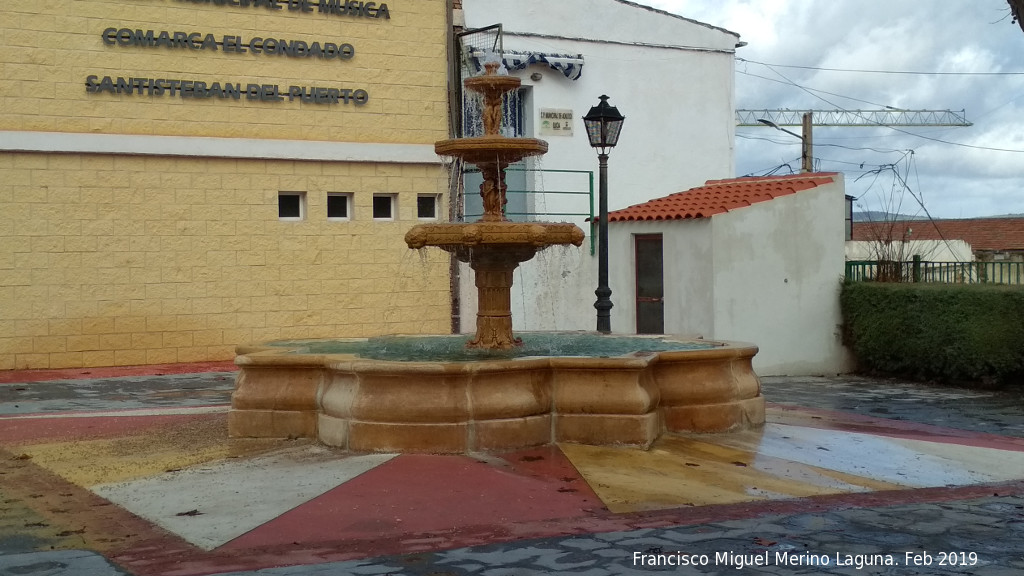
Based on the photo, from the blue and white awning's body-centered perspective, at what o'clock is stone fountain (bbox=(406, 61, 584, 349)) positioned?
The stone fountain is roughly at 12 o'clock from the blue and white awning.

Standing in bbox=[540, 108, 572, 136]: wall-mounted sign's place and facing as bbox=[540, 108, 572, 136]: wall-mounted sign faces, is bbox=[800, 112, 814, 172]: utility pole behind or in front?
behind

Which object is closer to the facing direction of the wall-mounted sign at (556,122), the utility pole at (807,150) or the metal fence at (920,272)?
the metal fence

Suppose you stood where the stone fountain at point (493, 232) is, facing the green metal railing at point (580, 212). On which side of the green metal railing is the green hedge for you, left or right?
right

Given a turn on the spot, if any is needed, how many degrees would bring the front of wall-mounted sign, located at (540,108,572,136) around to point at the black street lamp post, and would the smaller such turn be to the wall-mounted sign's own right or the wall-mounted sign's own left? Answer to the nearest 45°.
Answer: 0° — it already faces it

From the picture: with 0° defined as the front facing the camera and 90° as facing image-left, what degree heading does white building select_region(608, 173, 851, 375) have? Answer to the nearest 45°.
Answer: approximately 45°

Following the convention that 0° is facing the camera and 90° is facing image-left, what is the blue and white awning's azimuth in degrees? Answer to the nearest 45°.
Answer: approximately 0°

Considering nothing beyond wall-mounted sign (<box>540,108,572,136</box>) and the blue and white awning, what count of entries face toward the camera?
2

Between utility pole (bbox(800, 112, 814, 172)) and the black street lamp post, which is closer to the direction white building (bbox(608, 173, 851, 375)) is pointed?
the black street lamp post

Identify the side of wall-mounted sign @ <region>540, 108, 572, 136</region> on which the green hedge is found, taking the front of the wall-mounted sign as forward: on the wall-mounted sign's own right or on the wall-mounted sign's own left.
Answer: on the wall-mounted sign's own left

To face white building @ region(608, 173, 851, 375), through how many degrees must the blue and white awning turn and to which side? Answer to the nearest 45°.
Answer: approximately 45° to its left
